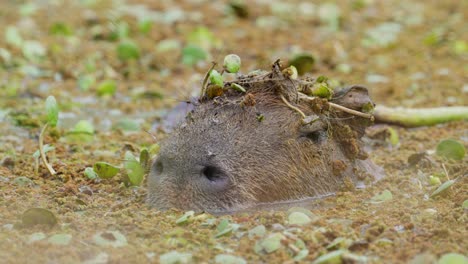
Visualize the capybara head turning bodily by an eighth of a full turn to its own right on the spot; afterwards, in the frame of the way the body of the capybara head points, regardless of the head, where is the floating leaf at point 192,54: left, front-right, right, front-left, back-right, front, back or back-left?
right

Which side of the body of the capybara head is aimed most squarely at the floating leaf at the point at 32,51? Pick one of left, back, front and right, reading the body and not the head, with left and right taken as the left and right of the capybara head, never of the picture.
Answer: right

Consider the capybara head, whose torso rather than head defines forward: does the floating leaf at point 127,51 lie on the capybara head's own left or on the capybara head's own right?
on the capybara head's own right

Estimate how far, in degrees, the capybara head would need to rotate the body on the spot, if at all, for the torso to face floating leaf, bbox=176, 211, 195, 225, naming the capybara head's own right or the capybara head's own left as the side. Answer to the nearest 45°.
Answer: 0° — it already faces it

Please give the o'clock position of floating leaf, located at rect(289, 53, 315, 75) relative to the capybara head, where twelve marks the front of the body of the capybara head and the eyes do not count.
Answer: The floating leaf is roughly at 5 o'clock from the capybara head.

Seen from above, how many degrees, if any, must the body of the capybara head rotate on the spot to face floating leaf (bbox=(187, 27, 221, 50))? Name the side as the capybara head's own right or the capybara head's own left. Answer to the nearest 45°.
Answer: approximately 135° to the capybara head's own right

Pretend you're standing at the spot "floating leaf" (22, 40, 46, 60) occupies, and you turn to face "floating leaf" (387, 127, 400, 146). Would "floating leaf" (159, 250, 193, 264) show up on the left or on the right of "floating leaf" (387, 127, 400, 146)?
right

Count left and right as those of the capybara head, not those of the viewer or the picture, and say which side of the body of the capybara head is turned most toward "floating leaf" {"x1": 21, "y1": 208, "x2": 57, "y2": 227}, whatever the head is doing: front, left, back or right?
front

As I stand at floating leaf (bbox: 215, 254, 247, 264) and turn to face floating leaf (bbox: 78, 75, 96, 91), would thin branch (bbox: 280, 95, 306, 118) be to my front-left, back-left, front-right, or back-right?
front-right

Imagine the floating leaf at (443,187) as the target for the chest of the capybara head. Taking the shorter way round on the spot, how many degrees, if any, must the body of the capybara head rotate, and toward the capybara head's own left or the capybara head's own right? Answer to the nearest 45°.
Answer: approximately 135° to the capybara head's own left

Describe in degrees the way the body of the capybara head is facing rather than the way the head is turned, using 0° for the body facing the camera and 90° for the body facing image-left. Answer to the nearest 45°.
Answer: approximately 45°
